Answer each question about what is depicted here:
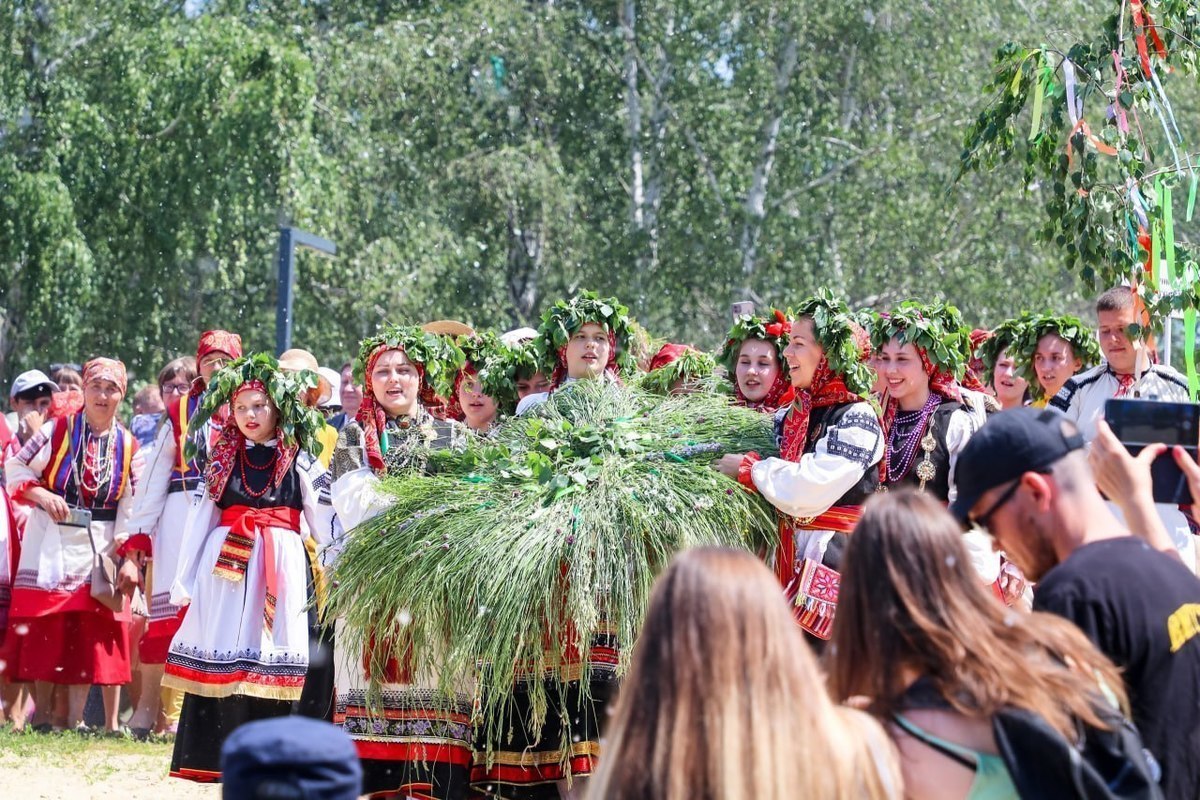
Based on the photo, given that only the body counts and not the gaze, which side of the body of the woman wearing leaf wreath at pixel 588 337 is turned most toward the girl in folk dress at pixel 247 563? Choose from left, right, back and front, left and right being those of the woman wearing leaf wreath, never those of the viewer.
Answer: right

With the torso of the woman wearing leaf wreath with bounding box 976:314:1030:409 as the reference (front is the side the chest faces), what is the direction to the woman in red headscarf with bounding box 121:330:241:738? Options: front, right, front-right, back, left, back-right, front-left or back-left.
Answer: front-right

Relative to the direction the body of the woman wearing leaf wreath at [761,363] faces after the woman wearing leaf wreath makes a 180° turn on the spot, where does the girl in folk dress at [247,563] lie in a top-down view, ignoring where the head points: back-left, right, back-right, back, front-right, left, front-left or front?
back-left

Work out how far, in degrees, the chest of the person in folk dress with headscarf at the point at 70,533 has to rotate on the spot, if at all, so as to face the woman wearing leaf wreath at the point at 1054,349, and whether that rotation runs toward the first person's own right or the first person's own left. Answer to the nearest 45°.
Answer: approximately 45° to the first person's own left

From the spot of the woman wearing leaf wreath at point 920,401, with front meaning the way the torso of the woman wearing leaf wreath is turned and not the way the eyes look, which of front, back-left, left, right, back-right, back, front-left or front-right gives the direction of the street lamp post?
right

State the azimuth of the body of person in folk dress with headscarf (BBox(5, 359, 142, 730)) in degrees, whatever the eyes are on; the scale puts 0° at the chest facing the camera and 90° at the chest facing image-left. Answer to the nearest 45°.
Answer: approximately 0°

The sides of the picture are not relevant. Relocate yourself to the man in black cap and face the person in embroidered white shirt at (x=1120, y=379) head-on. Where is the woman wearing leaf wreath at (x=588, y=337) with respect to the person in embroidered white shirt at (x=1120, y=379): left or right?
left

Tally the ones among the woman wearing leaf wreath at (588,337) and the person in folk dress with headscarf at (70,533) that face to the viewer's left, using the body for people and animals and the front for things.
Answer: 0

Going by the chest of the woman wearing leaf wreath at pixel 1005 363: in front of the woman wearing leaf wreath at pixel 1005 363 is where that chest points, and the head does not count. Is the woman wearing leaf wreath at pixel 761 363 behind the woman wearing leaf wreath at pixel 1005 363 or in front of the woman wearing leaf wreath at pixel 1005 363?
in front

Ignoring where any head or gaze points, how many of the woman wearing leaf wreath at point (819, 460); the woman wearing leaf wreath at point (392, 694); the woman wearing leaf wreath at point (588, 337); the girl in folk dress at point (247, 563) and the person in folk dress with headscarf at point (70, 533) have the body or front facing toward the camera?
4

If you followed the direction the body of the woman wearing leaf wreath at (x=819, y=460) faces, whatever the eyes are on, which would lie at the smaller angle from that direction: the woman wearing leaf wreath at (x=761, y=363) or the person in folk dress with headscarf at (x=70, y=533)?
the person in folk dress with headscarf

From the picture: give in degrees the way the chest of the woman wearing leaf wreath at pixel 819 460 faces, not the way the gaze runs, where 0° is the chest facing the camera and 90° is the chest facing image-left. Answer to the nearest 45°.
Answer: approximately 90°
